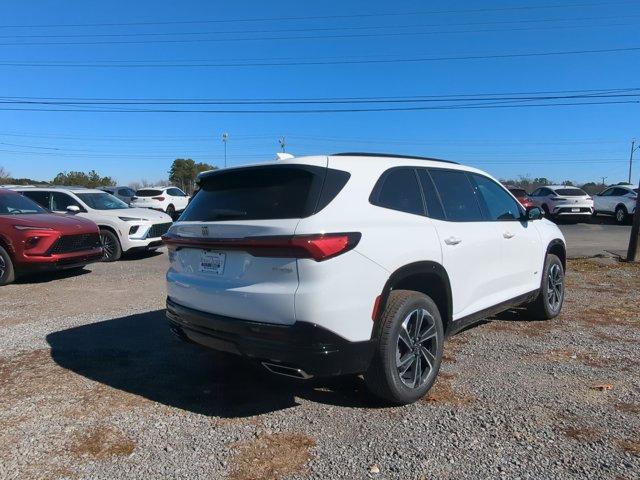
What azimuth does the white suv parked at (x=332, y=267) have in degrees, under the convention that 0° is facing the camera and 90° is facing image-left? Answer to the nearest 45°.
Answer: approximately 225°

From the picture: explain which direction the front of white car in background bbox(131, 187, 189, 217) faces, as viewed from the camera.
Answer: facing away from the viewer and to the right of the viewer

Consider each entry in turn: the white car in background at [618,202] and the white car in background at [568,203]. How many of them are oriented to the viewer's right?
0

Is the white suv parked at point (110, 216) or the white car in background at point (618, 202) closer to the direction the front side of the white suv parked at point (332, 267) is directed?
the white car in background

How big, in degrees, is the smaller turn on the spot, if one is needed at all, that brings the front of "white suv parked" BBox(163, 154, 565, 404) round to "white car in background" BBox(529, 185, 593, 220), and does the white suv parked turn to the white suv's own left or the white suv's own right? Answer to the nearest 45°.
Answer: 0° — it already faces it

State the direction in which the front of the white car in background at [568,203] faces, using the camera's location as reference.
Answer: facing away from the viewer and to the left of the viewer

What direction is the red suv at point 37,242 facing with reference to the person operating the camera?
facing the viewer and to the right of the viewer

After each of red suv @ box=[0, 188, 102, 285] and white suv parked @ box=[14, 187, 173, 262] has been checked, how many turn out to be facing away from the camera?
0
